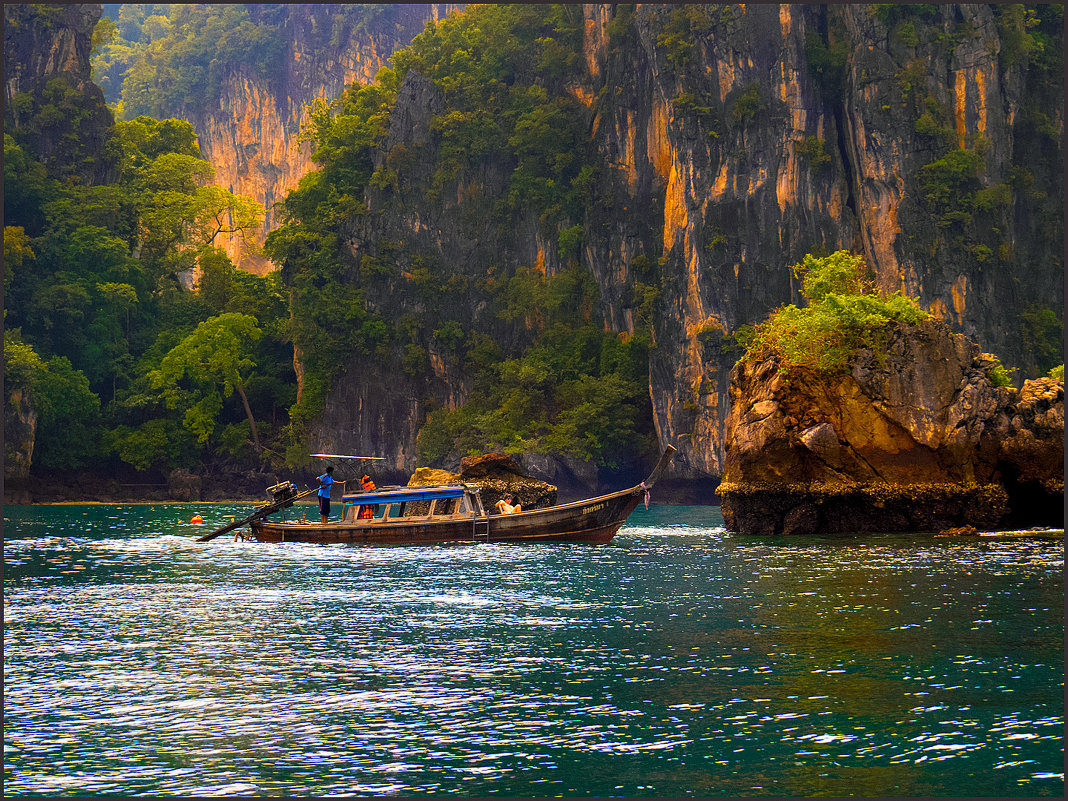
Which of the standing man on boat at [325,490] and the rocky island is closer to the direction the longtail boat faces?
the rocky island

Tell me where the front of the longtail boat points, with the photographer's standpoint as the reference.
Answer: facing to the right of the viewer

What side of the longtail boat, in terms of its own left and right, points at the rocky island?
front
